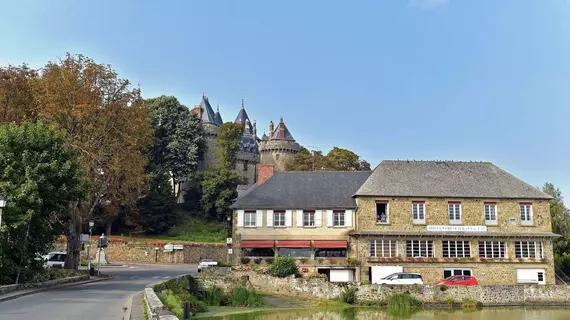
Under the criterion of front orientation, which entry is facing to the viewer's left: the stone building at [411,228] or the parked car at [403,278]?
the parked car

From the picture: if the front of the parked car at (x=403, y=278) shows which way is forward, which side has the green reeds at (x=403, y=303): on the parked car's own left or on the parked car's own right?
on the parked car's own left

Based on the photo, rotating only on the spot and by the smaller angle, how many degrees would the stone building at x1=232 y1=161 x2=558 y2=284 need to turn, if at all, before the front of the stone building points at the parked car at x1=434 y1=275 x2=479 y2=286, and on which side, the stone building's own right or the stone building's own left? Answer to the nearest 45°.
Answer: approximately 45° to the stone building's own left

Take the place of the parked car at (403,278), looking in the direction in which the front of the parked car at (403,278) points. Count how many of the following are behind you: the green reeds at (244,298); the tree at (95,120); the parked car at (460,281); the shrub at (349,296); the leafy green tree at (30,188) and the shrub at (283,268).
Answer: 1

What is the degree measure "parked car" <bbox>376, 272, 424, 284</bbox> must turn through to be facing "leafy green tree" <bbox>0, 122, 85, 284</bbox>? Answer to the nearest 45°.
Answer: approximately 45° to its left

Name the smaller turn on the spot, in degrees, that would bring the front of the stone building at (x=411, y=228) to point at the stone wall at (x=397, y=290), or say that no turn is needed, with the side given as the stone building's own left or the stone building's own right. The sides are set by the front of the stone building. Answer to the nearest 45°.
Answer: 0° — it already faces it

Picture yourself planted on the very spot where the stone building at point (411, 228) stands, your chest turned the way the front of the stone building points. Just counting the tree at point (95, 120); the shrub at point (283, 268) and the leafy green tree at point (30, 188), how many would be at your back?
0

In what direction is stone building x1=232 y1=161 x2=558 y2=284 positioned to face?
toward the camera

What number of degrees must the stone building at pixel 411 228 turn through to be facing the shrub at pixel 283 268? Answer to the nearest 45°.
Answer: approximately 45° to its right

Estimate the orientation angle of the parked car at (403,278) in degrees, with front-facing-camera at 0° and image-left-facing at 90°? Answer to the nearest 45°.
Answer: approximately 90°

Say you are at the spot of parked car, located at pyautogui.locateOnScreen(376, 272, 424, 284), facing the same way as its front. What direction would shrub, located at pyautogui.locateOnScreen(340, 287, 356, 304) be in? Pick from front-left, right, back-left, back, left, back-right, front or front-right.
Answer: front-left

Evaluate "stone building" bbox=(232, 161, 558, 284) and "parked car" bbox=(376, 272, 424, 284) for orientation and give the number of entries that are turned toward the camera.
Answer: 1

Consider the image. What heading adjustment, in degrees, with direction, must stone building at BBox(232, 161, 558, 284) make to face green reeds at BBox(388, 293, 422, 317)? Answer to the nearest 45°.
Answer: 0° — it already faces it

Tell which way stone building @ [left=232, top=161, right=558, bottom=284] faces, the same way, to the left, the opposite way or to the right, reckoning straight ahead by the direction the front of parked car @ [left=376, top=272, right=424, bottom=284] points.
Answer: to the left

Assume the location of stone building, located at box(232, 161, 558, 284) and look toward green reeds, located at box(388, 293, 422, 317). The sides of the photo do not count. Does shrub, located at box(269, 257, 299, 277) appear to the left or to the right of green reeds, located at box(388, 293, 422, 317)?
right

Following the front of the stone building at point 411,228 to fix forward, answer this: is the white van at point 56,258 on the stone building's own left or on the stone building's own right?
on the stone building's own right
